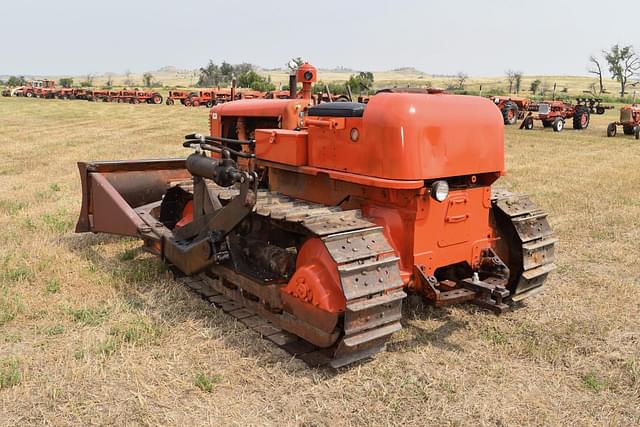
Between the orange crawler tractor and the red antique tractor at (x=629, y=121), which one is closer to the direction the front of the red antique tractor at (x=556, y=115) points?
the orange crawler tractor

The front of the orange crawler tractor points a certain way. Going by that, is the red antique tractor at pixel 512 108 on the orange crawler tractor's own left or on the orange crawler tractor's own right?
on the orange crawler tractor's own right

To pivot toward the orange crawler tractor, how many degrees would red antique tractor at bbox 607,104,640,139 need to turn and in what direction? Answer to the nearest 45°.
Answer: approximately 45° to its left

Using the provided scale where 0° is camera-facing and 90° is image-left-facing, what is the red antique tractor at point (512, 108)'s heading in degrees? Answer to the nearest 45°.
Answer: approximately 45°
